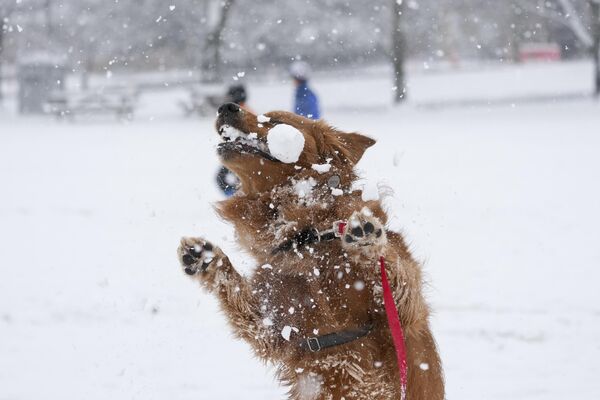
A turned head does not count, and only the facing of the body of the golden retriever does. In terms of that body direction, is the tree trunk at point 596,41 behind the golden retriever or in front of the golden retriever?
behind

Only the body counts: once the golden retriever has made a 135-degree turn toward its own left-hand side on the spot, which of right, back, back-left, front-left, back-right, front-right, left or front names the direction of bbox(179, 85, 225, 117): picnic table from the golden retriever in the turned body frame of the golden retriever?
left

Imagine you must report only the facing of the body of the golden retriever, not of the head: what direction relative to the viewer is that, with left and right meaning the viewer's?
facing the viewer and to the left of the viewer

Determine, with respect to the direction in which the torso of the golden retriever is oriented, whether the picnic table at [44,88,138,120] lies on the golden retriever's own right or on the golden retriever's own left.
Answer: on the golden retriever's own right

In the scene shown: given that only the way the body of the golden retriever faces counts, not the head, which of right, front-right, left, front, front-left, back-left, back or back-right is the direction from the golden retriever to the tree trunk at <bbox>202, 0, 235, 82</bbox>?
back-right

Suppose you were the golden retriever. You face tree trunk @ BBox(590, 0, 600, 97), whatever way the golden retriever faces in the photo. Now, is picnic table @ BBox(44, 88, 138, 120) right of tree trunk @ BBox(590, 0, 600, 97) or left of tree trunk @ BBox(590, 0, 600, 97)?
left
